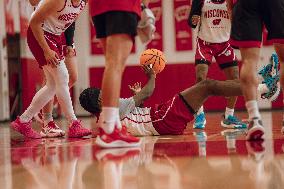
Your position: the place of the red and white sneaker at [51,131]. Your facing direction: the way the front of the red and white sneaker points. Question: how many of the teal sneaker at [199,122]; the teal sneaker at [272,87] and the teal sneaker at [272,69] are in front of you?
3

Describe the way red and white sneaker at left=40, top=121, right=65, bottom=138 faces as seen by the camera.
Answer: facing to the right of the viewer

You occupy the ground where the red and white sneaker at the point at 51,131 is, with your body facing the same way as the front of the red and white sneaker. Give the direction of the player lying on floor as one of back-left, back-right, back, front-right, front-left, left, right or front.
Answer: front-right

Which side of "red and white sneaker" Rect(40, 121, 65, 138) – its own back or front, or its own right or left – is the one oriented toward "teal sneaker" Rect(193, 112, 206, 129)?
front

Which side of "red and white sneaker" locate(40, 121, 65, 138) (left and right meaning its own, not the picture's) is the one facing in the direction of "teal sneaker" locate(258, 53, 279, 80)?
front
